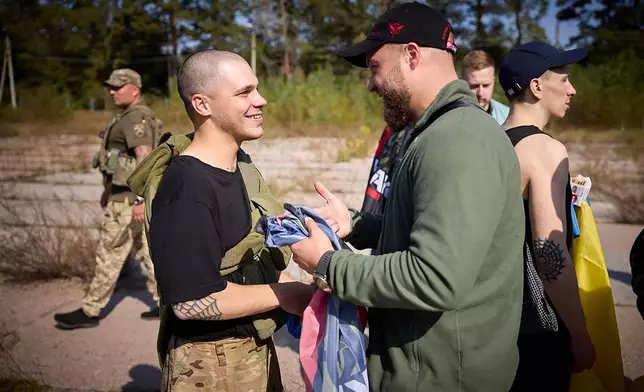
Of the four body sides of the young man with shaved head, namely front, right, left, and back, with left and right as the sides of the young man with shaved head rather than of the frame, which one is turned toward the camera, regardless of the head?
right

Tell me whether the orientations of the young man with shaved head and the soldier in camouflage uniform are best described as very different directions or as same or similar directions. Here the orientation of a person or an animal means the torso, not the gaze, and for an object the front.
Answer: very different directions

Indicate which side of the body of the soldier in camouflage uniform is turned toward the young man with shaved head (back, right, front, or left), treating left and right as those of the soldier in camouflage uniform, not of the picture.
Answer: left

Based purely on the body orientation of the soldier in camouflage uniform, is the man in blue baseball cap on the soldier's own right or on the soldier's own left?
on the soldier's own left

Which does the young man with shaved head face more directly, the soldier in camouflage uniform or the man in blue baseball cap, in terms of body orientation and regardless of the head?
the man in blue baseball cap

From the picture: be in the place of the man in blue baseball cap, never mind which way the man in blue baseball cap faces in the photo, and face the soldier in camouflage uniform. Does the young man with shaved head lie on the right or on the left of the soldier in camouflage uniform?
left

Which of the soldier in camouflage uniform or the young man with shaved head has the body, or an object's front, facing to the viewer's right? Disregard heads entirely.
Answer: the young man with shaved head

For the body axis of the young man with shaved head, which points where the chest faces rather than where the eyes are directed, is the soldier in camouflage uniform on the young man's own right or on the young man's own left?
on the young man's own left
